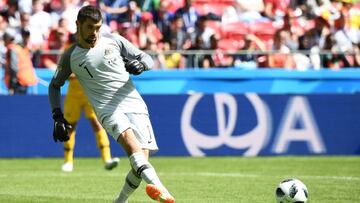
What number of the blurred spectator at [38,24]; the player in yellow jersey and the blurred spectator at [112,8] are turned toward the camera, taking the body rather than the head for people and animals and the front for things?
3

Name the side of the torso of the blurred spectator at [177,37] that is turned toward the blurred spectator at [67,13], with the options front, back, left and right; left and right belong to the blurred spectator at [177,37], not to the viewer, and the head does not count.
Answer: right

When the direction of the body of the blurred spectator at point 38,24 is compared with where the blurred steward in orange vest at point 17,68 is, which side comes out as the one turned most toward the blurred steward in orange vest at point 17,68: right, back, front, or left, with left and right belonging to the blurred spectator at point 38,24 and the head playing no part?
front

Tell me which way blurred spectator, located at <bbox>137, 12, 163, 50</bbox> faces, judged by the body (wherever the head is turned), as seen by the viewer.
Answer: toward the camera

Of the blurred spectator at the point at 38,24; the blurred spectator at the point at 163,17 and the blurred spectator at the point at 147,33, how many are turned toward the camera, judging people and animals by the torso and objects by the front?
3

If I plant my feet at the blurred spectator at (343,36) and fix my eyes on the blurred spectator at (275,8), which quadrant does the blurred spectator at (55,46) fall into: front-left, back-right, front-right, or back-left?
front-left

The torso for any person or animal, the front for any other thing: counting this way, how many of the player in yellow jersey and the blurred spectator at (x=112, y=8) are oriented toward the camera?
2

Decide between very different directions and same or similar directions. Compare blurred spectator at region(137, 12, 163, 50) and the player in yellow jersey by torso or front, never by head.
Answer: same or similar directions

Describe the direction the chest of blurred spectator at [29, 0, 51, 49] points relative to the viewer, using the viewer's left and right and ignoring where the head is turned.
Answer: facing the viewer

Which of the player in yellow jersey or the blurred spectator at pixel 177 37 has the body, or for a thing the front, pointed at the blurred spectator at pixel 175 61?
the blurred spectator at pixel 177 37

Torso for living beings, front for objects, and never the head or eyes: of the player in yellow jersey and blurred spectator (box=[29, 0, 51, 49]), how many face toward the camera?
2

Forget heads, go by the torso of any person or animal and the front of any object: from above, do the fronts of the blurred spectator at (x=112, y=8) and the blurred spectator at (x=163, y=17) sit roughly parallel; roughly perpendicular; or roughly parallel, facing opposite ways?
roughly parallel

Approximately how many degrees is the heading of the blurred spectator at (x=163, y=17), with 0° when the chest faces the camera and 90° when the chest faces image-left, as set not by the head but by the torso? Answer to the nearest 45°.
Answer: approximately 0°

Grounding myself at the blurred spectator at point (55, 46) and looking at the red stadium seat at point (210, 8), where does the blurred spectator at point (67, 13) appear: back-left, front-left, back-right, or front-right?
front-left

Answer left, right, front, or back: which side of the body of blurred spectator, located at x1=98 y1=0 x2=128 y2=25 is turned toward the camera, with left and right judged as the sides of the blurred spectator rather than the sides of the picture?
front

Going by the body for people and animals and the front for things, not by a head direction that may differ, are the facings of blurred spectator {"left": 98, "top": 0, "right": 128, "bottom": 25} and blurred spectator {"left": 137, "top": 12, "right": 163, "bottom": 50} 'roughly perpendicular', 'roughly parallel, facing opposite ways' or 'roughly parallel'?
roughly parallel

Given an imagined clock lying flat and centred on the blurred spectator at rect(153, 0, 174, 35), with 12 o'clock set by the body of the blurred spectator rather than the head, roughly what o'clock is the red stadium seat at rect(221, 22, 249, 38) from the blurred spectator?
The red stadium seat is roughly at 9 o'clock from the blurred spectator.

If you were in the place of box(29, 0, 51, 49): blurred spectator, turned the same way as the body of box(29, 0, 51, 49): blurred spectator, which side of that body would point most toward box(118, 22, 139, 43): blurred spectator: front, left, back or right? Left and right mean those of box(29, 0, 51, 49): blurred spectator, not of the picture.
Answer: left
